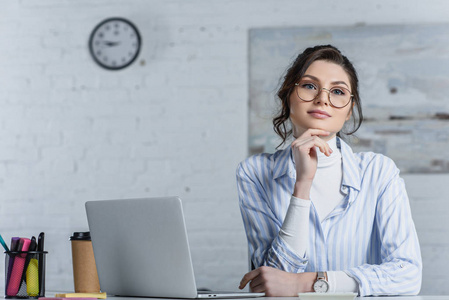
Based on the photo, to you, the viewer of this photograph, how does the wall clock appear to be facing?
facing the viewer

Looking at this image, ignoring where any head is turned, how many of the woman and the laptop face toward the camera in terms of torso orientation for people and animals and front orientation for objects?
1

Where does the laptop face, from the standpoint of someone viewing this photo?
facing away from the viewer and to the right of the viewer

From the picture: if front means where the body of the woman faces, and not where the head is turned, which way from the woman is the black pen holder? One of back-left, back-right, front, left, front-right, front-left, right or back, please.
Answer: front-right

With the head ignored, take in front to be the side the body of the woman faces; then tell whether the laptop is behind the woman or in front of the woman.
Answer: in front

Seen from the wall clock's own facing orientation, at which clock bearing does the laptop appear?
The laptop is roughly at 12 o'clock from the wall clock.

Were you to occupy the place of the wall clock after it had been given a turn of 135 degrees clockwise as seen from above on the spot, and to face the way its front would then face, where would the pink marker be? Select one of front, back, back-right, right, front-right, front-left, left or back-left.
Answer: back-left

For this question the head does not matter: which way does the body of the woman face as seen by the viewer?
toward the camera

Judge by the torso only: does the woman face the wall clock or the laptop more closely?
the laptop

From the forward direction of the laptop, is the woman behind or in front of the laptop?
in front

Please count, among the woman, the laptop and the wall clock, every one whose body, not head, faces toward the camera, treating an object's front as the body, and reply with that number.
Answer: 2

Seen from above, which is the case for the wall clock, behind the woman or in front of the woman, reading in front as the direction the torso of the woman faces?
behind

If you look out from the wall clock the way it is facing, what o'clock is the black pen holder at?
The black pen holder is roughly at 12 o'clock from the wall clock.
